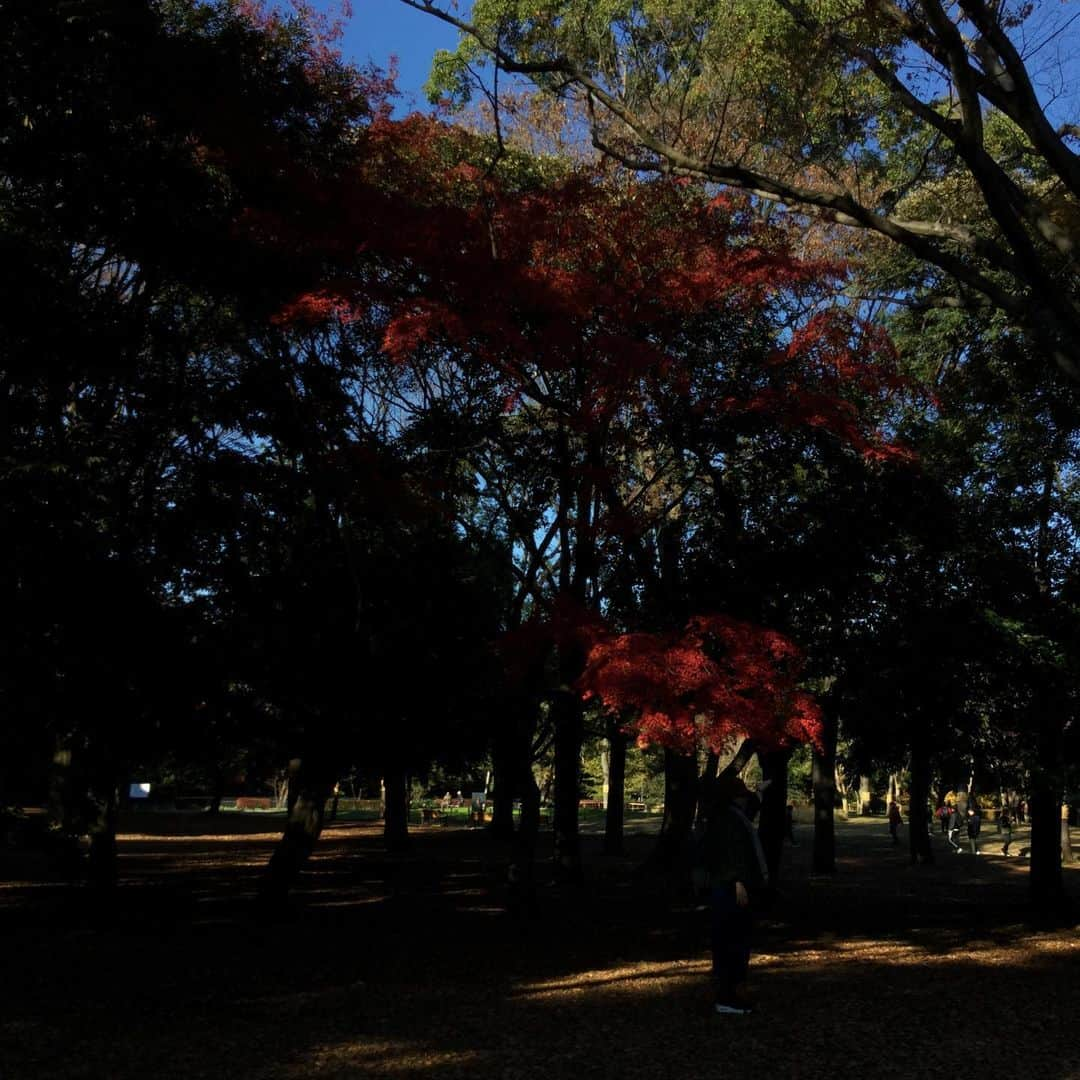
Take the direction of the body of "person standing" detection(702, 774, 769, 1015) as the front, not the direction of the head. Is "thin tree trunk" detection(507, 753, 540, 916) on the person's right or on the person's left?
on the person's left

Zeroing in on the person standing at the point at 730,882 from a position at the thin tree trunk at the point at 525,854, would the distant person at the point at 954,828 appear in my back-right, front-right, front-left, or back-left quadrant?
back-left

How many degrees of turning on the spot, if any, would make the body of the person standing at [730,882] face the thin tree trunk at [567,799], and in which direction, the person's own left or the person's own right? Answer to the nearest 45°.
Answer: approximately 90° to the person's own left
